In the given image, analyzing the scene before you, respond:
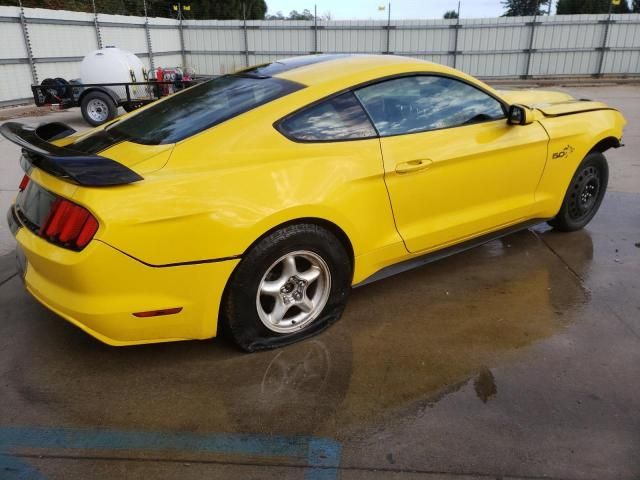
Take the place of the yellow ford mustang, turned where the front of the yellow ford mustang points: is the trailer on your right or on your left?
on your left

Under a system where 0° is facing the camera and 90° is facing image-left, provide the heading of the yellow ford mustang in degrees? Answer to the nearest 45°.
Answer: approximately 225°

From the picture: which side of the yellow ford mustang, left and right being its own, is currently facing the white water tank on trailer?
left

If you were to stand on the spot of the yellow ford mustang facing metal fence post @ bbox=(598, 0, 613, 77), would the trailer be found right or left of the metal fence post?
left

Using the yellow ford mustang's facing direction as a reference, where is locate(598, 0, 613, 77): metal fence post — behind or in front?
in front

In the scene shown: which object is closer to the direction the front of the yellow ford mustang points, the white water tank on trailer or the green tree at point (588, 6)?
the green tree

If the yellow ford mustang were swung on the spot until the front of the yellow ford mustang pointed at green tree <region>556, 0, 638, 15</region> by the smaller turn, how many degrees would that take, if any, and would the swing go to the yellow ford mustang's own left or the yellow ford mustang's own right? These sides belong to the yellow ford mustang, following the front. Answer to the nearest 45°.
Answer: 0° — it already faces it

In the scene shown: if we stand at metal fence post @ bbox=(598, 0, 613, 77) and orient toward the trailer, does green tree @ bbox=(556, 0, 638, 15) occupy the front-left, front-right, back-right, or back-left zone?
back-right

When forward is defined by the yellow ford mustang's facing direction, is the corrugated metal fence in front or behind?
in front
